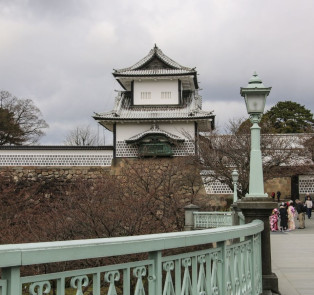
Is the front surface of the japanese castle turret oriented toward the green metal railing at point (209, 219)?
yes

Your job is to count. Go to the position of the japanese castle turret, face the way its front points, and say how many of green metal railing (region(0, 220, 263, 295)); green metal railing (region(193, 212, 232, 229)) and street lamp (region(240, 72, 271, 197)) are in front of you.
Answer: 3

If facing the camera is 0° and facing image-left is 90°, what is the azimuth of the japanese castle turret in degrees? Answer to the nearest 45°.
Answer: approximately 0°

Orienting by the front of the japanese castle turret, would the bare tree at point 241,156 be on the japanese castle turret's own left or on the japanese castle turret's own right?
on the japanese castle turret's own left

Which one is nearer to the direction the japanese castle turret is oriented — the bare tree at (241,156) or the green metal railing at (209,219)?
the green metal railing

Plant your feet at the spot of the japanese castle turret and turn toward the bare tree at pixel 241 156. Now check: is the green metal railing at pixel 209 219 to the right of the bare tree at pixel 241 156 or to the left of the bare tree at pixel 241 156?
right

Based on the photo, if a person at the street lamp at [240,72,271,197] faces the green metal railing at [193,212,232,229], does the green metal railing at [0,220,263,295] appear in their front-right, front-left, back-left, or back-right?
back-left

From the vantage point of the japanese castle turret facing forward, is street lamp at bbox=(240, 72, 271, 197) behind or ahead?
ahead

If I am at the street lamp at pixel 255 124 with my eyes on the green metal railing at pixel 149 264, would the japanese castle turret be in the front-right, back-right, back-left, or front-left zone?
back-right

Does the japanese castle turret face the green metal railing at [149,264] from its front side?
yes
